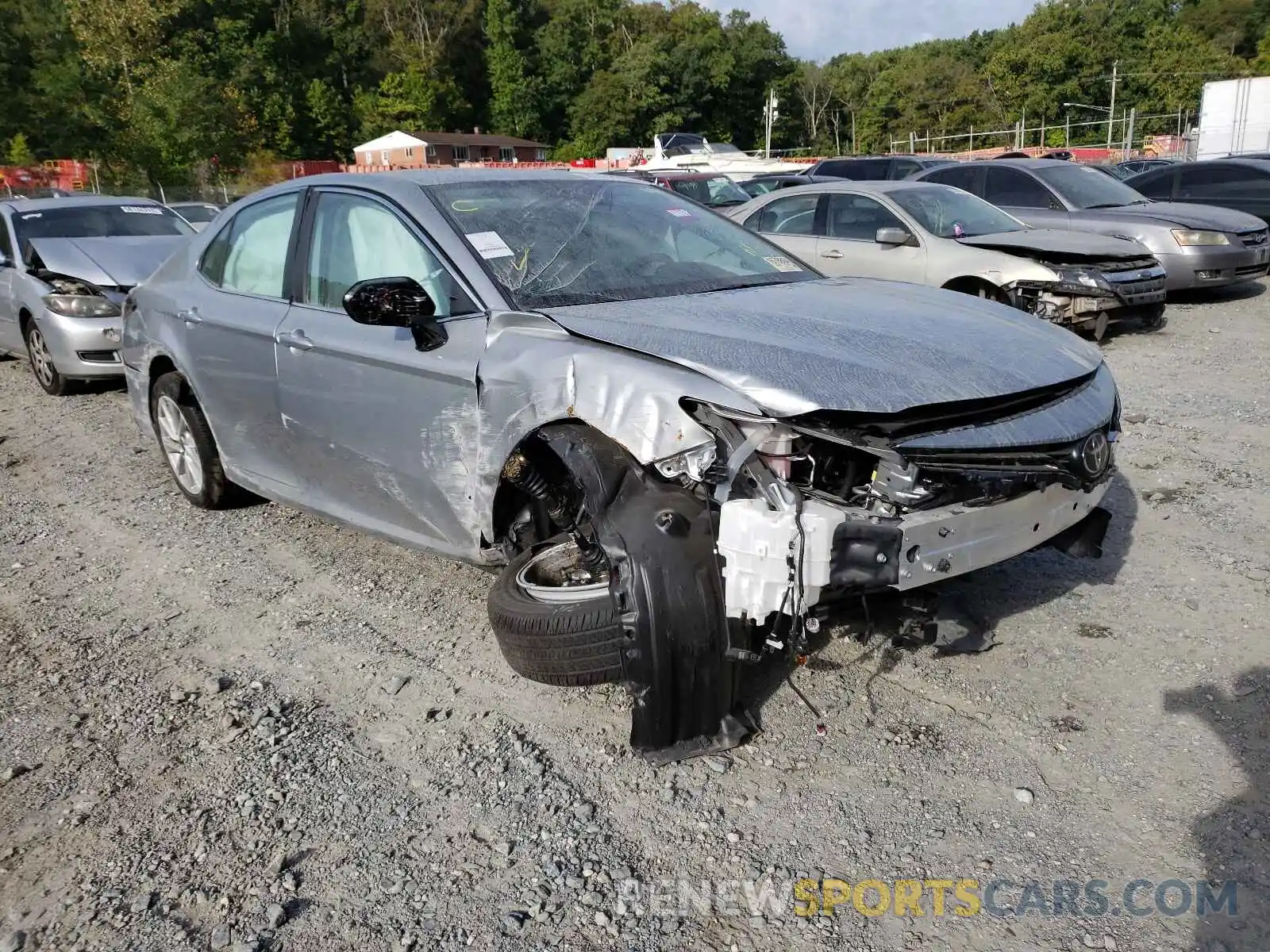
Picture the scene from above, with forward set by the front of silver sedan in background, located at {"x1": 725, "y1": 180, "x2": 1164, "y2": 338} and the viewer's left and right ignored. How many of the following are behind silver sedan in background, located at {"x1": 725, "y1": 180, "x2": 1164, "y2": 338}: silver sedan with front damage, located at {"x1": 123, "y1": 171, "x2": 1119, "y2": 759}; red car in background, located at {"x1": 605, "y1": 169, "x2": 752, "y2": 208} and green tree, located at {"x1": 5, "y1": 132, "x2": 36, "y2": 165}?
2

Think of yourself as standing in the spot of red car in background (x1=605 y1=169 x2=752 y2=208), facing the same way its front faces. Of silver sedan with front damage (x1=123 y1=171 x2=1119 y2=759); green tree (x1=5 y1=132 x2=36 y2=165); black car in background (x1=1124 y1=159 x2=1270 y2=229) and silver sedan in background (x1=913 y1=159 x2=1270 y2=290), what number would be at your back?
1

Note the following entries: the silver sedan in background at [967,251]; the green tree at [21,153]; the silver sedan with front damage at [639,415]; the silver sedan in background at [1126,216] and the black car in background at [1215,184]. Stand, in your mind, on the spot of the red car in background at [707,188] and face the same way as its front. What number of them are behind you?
1

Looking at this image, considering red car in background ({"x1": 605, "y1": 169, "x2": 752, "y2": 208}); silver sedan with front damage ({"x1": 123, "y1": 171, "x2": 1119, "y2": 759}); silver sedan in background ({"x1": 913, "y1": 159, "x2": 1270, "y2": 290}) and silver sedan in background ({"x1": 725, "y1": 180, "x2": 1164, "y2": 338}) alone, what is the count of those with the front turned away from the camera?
0

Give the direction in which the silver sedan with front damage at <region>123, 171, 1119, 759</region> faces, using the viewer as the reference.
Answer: facing the viewer and to the right of the viewer

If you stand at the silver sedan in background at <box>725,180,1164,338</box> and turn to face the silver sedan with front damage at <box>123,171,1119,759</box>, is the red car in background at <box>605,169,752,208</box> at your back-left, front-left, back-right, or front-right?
back-right

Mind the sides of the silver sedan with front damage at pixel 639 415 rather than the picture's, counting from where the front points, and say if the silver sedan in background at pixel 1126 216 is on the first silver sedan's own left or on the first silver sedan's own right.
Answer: on the first silver sedan's own left

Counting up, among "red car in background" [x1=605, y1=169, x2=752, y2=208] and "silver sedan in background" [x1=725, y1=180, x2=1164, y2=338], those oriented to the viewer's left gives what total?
0

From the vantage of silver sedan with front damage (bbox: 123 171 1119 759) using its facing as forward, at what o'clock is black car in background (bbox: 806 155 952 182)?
The black car in background is roughly at 8 o'clock from the silver sedan with front damage.

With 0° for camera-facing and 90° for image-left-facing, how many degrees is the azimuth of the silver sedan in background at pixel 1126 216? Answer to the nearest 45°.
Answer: approximately 315°
